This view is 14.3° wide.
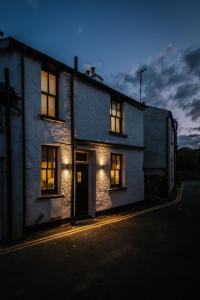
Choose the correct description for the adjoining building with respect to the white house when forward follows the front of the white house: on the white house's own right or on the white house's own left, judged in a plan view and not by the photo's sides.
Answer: on the white house's own left
